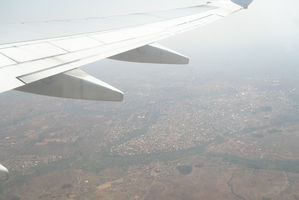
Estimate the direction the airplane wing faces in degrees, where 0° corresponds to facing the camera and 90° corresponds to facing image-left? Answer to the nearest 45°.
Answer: approximately 90°
